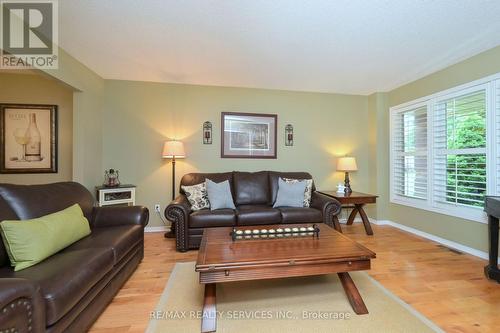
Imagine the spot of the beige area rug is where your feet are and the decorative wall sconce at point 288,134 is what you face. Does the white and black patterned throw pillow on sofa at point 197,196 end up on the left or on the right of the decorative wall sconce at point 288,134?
left

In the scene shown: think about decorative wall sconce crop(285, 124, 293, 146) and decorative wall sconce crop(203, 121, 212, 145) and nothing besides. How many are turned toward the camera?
2

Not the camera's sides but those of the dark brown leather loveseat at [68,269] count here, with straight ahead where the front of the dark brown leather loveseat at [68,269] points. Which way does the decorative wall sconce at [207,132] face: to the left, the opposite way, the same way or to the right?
to the right

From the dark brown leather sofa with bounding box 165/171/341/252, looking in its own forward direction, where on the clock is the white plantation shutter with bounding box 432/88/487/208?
The white plantation shutter is roughly at 9 o'clock from the dark brown leather sofa.

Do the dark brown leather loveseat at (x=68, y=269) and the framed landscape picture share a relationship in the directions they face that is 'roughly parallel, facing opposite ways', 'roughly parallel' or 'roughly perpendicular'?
roughly perpendicular

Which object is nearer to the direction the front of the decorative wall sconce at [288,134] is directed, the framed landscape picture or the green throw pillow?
the green throw pillow

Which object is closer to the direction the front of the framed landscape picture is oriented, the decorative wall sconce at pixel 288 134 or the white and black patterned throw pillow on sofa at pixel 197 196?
the white and black patterned throw pillow on sofa

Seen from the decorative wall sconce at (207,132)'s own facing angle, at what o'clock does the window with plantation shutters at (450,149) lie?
The window with plantation shutters is roughly at 10 o'clock from the decorative wall sconce.
